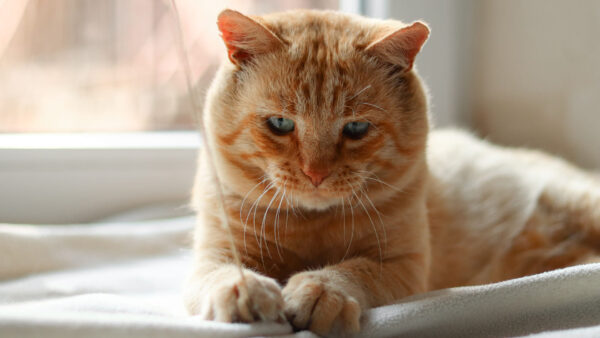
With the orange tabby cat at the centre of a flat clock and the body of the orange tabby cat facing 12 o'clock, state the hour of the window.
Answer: The window is roughly at 3 o'clock from the orange tabby cat.

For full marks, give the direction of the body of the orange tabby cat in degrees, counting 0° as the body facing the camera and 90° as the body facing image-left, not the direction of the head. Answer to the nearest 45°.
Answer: approximately 45°
